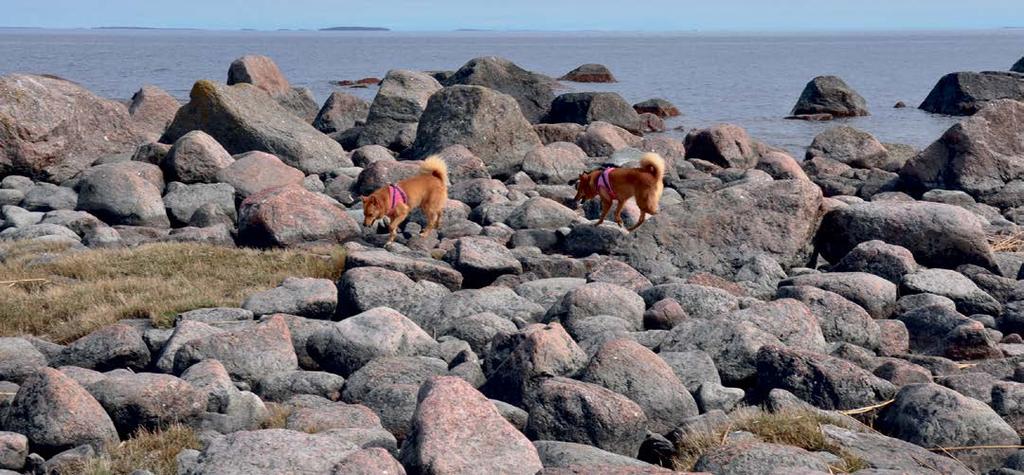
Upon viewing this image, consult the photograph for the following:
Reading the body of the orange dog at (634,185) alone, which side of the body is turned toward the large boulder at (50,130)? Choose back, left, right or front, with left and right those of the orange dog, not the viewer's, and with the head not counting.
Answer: front

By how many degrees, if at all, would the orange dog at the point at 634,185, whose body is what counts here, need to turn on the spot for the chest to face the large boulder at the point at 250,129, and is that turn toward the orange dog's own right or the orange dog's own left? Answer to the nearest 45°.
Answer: approximately 45° to the orange dog's own right

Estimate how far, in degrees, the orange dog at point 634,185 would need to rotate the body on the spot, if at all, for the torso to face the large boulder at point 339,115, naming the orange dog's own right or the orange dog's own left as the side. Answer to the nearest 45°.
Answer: approximately 45° to the orange dog's own right

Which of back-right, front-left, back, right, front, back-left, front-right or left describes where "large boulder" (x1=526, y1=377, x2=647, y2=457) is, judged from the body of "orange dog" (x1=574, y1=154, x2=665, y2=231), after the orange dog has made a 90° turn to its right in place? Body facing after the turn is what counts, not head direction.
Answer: back

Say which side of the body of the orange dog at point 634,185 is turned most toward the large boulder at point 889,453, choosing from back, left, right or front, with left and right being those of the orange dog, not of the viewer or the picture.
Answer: left

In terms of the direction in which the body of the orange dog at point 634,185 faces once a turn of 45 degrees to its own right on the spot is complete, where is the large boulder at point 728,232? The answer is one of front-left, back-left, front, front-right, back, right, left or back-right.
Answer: back

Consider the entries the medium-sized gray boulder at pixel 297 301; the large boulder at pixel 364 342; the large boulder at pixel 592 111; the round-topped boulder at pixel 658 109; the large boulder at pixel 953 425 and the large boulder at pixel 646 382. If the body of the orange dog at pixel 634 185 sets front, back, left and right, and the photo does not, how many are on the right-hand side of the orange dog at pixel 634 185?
2

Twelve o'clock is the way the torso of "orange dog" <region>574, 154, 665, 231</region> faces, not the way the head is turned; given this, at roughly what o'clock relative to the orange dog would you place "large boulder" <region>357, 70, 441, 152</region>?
The large boulder is roughly at 2 o'clock from the orange dog.

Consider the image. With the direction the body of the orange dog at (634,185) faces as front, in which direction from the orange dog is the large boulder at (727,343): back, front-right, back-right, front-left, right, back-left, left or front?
left

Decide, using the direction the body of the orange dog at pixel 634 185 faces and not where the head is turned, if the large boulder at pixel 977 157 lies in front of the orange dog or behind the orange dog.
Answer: behind

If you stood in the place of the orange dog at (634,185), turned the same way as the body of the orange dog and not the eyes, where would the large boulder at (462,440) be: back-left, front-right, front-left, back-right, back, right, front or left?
left

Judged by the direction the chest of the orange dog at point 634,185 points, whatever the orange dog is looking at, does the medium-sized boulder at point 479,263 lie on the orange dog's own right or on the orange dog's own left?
on the orange dog's own left

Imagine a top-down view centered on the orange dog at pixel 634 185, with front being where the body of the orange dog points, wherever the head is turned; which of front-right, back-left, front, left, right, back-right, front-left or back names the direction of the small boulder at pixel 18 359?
front-left

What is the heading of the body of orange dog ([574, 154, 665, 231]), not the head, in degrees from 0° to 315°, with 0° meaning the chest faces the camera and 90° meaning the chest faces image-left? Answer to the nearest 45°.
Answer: approximately 90°

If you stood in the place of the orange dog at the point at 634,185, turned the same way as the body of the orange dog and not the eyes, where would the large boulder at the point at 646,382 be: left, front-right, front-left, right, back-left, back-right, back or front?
left

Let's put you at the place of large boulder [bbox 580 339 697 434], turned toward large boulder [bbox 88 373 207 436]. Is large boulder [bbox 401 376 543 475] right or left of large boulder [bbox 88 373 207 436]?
left
